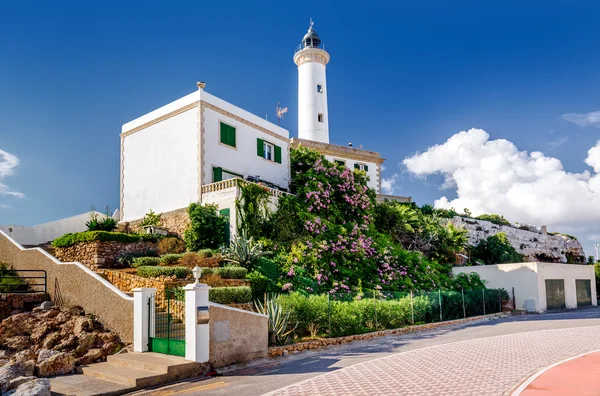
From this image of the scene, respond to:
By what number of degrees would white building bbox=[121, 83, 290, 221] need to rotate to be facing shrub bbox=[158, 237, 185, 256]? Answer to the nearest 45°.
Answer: approximately 45° to its right

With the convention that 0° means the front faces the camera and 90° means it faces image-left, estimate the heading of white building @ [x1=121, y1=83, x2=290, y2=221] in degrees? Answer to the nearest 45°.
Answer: approximately 315°

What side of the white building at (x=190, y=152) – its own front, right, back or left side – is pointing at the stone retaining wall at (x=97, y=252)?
right

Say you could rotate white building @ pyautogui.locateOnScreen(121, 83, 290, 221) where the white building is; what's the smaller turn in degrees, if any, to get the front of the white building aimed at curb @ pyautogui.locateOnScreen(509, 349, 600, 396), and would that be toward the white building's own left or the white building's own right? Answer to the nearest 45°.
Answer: approximately 45° to the white building's own right

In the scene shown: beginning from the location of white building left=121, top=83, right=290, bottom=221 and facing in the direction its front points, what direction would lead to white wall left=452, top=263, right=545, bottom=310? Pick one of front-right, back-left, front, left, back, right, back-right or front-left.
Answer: front-left

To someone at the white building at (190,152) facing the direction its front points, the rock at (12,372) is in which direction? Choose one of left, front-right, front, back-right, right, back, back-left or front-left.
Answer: front-right

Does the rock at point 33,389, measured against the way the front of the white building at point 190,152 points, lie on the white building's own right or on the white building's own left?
on the white building's own right

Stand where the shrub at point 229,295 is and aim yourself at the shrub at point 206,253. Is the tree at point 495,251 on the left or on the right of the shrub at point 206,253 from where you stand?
right

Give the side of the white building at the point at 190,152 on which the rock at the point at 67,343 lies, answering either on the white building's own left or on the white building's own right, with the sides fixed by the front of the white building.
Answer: on the white building's own right

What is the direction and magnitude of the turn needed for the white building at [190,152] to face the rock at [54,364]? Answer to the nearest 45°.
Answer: approximately 45° to its right

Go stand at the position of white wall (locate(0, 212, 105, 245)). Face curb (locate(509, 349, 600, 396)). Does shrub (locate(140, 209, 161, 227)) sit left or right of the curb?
left
